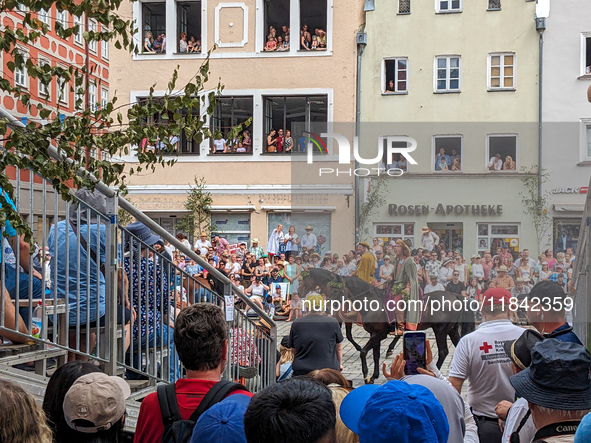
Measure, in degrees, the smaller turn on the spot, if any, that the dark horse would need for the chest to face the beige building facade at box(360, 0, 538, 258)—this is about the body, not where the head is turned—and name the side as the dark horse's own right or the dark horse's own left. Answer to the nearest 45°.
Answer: approximately 90° to the dark horse's own right

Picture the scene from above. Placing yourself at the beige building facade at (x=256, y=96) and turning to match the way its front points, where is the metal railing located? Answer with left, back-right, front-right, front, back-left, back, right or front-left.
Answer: front

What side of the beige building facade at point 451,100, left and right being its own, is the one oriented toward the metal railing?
front

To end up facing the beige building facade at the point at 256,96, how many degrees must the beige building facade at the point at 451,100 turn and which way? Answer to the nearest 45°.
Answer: approximately 90° to its right

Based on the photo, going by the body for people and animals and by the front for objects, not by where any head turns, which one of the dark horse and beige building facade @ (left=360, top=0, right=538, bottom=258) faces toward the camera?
the beige building facade

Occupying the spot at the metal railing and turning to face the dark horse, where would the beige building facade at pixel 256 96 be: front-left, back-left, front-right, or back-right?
front-left

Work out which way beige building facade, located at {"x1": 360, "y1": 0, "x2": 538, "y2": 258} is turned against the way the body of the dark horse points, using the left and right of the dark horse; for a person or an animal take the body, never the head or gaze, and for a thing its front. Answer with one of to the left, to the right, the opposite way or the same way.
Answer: to the left

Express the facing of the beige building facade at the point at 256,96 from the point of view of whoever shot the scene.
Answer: facing the viewer

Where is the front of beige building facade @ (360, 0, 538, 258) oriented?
toward the camera

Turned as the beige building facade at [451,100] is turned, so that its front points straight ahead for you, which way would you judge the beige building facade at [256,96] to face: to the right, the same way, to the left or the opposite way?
the same way

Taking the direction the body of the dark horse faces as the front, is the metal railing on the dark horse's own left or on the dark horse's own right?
on the dark horse's own left

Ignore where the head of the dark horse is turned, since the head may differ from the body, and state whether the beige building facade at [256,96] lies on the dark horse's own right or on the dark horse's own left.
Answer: on the dark horse's own right

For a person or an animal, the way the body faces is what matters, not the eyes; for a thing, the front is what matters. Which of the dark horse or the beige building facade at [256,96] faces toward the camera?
the beige building facade

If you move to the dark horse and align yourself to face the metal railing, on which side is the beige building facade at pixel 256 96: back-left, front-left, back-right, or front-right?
back-right

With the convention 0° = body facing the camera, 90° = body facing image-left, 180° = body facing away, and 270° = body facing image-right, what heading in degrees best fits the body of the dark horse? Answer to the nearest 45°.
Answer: approximately 90°
